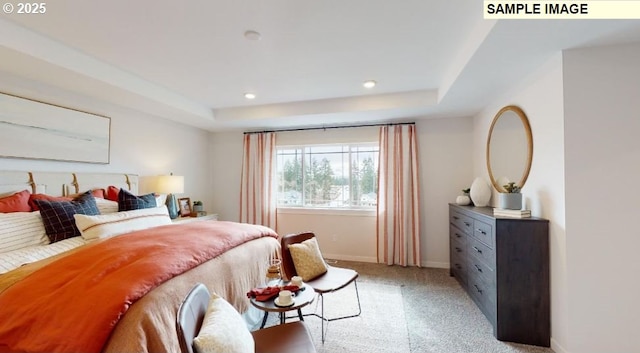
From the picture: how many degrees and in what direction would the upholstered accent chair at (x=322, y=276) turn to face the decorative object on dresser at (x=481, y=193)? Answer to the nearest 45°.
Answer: approximately 45° to its left

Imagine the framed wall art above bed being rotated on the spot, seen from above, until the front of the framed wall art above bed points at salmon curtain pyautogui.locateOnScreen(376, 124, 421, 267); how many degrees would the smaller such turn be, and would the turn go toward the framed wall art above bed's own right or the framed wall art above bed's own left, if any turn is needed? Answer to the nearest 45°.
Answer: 0° — it already faces it

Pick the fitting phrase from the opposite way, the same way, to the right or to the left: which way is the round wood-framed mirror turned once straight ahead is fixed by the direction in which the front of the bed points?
the opposite way

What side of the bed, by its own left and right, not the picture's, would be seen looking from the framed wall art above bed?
back

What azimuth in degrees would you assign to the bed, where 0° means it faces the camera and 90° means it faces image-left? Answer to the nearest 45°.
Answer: approximately 315°

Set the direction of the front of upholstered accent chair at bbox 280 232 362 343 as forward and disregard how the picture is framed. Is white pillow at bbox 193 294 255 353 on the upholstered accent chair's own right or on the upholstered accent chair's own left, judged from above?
on the upholstered accent chair's own right

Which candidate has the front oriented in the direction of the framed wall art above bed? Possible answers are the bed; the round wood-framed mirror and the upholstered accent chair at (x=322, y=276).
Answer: the round wood-framed mirror

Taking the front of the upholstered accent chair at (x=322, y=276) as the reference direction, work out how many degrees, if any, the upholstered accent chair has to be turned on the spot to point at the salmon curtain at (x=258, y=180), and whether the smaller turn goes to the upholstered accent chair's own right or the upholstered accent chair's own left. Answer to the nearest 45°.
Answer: approximately 180°

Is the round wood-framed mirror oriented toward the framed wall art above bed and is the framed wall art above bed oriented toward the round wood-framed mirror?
yes

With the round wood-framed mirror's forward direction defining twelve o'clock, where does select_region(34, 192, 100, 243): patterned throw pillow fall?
The patterned throw pillow is roughly at 12 o'clock from the round wood-framed mirror.

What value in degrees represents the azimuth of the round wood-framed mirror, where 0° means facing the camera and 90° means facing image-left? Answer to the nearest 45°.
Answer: approximately 45°
